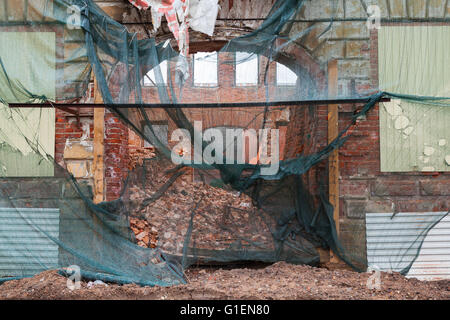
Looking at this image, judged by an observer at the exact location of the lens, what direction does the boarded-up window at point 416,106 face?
facing the viewer

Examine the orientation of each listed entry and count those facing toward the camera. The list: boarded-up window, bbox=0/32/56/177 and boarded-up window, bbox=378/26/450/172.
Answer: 2

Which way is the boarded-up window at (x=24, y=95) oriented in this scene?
toward the camera

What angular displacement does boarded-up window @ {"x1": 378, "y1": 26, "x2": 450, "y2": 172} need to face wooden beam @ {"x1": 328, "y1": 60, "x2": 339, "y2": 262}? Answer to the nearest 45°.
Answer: approximately 45° to its right

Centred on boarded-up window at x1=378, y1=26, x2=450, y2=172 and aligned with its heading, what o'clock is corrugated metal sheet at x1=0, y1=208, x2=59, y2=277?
The corrugated metal sheet is roughly at 2 o'clock from the boarded-up window.

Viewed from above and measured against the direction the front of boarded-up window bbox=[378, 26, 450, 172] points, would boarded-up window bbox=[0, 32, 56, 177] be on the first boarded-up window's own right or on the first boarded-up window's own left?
on the first boarded-up window's own right
